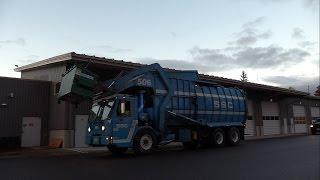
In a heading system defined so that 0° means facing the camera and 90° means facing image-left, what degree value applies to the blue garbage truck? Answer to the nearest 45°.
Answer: approximately 45°

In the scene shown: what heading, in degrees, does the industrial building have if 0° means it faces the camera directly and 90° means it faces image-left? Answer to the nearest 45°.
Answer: approximately 315°
